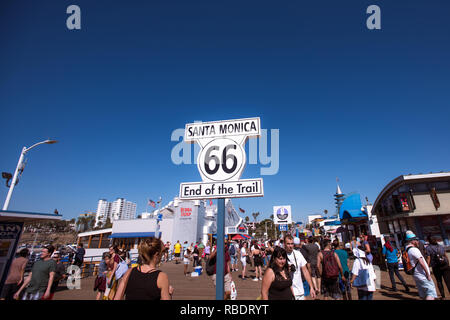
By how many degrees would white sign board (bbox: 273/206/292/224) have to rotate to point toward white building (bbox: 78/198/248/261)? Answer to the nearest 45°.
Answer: approximately 135° to its right

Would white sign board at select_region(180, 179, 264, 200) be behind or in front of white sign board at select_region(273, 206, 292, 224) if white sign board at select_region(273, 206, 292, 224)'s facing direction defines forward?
in front

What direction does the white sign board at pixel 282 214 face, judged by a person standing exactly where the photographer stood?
facing the viewer

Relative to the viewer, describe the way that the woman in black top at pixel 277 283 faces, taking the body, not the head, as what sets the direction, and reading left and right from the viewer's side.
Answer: facing the viewer and to the right of the viewer

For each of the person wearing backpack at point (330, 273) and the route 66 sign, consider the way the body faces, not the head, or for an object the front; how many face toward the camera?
1

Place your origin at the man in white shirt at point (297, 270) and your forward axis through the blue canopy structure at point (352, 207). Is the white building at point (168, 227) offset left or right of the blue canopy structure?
left

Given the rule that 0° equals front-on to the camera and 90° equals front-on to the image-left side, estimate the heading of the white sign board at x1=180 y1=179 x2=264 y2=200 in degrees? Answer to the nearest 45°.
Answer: approximately 0°

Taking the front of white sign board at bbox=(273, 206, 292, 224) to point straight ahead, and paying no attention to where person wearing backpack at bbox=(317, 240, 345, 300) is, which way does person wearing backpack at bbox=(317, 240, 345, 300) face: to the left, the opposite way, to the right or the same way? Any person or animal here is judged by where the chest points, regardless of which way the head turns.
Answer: the opposite way

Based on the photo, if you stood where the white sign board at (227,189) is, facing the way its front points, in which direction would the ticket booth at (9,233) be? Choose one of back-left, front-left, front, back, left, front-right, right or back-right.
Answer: back-right

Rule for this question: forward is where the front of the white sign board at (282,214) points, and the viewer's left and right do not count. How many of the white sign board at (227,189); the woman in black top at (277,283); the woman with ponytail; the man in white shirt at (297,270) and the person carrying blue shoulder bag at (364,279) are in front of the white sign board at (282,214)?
5

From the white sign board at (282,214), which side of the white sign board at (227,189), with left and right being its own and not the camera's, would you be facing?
back

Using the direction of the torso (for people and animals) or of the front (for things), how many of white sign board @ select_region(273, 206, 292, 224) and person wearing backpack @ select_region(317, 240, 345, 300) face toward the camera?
1

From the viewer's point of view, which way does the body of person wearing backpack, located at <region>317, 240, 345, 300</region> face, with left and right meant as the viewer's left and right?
facing away from the viewer

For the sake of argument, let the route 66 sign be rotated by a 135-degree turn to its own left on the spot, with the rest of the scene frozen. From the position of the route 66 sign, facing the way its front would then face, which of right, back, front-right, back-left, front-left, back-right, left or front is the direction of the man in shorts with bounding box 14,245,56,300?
left
